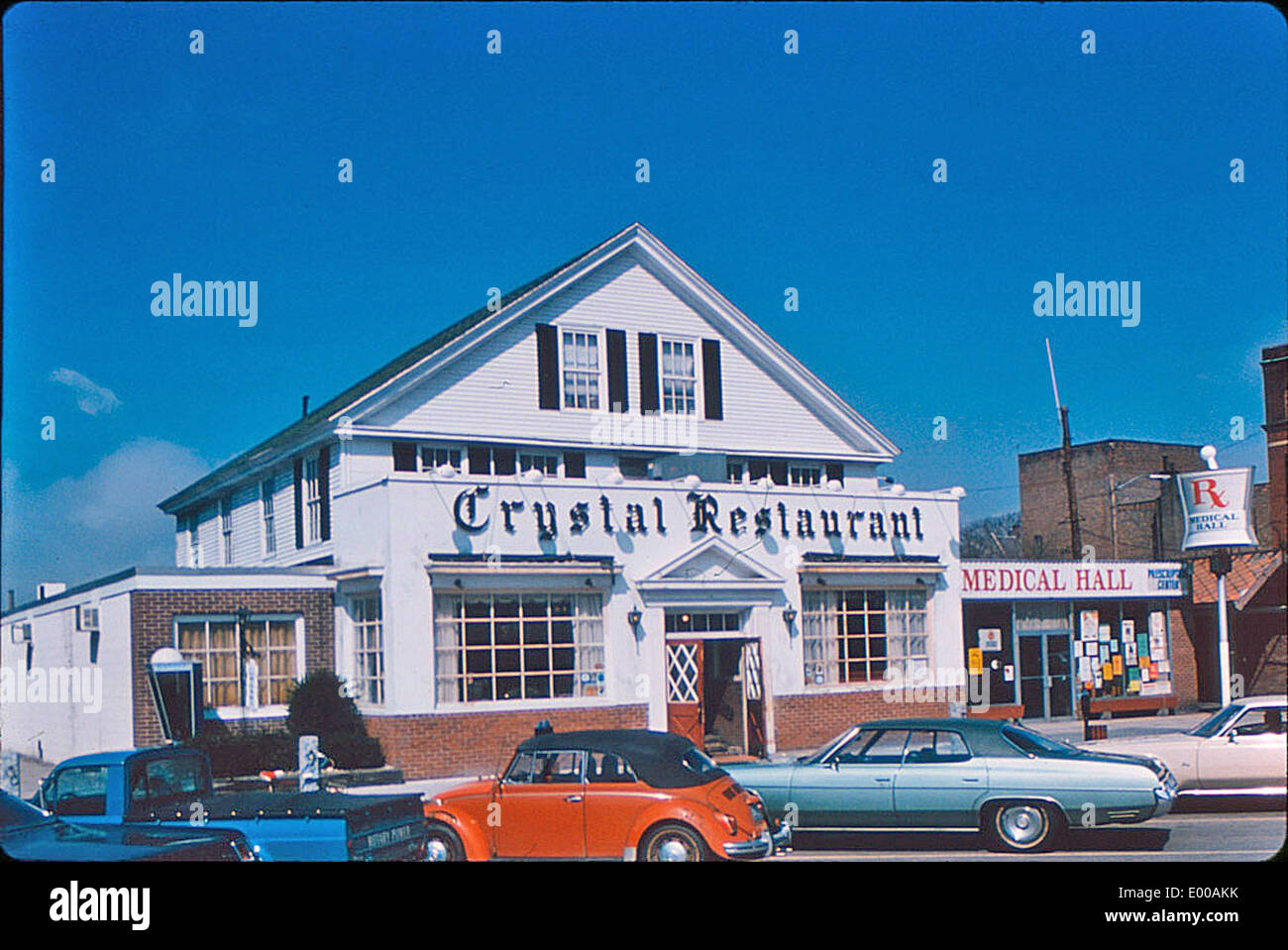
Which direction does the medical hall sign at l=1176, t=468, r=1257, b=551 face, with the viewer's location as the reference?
facing the viewer

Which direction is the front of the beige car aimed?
to the viewer's left

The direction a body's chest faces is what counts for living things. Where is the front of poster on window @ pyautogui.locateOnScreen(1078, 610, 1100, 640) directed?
toward the camera

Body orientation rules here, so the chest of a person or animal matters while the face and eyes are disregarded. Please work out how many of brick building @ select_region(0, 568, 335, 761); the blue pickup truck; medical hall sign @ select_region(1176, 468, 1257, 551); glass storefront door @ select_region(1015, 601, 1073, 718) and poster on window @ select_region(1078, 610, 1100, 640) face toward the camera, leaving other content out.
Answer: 4

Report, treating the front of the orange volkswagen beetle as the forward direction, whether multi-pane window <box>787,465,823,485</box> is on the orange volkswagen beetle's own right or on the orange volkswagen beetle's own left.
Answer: on the orange volkswagen beetle's own right

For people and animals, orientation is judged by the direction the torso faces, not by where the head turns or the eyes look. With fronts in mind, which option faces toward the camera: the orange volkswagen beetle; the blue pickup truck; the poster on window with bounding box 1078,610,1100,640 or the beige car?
the poster on window

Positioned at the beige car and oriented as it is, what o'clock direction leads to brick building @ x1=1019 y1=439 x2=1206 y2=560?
The brick building is roughly at 3 o'clock from the beige car.

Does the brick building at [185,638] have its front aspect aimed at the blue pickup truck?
yes

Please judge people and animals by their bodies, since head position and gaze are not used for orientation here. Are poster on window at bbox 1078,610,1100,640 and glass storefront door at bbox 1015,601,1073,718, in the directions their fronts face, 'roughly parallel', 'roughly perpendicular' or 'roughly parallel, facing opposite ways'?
roughly parallel

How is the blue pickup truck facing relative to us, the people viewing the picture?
facing away from the viewer and to the left of the viewer

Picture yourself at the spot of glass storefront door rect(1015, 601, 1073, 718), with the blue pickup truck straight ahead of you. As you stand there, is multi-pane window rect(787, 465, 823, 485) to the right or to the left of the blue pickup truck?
right

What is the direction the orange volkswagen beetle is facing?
to the viewer's left

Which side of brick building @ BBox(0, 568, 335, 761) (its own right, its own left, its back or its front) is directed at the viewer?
front
